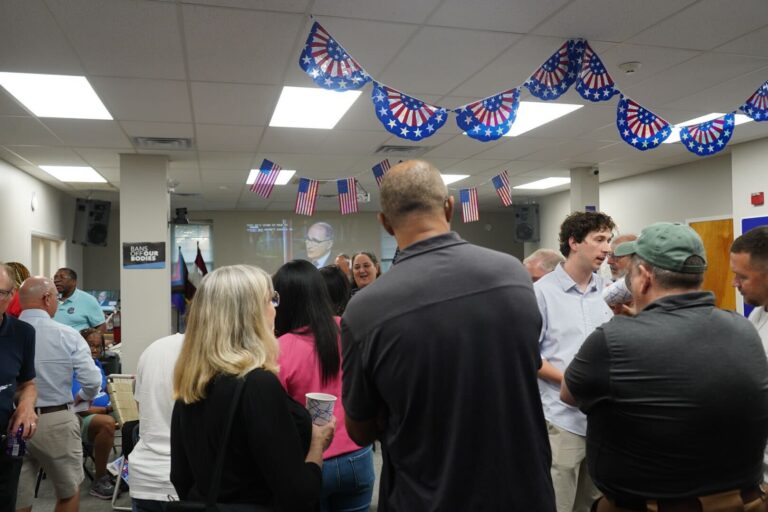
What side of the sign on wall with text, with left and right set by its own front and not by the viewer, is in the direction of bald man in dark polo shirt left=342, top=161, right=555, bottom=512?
front

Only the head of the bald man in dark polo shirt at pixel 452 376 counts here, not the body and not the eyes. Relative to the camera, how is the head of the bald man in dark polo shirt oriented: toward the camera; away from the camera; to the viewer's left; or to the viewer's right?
away from the camera

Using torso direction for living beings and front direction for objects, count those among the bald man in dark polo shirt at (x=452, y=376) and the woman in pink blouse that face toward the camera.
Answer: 0

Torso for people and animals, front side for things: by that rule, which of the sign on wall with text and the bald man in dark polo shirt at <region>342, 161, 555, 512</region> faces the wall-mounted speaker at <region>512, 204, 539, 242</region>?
the bald man in dark polo shirt

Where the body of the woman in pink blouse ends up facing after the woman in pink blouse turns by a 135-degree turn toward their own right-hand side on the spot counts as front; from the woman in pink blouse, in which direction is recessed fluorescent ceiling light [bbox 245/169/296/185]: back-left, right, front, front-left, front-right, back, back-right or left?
left

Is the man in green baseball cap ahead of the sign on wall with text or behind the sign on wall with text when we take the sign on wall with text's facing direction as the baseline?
ahead

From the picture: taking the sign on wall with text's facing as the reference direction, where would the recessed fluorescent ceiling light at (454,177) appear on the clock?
The recessed fluorescent ceiling light is roughly at 9 o'clock from the sign on wall with text.

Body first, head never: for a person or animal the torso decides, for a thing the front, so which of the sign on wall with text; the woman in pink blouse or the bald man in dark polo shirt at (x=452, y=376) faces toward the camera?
the sign on wall with text

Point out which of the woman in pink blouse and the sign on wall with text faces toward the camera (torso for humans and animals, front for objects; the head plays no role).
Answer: the sign on wall with text

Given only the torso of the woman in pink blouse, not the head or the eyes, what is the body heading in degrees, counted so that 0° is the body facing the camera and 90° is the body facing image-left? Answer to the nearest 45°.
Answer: approximately 135°

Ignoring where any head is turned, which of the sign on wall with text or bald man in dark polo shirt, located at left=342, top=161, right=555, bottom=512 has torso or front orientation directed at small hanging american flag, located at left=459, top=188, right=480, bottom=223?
the bald man in dark polo shirt

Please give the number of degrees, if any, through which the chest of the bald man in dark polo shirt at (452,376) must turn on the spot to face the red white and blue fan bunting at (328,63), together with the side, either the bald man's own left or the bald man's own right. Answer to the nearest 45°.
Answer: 0° — they already face it

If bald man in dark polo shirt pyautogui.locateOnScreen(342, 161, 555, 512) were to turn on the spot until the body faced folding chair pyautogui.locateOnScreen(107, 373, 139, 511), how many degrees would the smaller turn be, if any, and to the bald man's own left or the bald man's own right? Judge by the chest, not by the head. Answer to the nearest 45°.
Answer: approximately 45° to the bald man's own left

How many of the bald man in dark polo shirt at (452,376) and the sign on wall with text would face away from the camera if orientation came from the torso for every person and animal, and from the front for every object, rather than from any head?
1

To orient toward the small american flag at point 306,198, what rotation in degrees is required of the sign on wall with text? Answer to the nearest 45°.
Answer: approximately 90° to its left

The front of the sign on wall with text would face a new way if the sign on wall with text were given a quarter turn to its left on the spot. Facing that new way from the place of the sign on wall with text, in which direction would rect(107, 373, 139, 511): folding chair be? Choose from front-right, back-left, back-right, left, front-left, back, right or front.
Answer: right

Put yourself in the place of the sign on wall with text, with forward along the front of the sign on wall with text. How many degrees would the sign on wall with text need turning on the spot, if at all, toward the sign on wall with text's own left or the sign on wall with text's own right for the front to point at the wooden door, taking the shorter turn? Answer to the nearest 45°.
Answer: approximately 90° to the sign on wall with text's own left

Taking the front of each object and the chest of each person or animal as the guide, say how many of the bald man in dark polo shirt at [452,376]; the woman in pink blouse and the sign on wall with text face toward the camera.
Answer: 1

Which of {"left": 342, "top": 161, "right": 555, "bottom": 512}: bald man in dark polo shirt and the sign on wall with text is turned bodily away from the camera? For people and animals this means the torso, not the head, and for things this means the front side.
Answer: the bald man in dark polo shirt

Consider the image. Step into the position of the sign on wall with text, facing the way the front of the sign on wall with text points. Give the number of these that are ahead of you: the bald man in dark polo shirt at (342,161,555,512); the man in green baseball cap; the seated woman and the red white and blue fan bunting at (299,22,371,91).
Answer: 4

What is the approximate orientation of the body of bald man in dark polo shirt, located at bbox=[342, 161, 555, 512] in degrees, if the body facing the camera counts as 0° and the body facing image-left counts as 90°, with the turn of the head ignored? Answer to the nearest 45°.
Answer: approximately 180°

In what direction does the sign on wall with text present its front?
toward the camera
